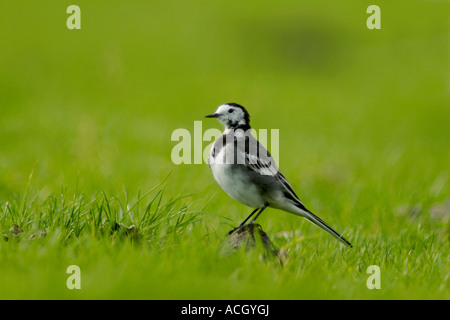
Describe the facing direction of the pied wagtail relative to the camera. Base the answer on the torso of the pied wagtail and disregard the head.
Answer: to the viewer's left
